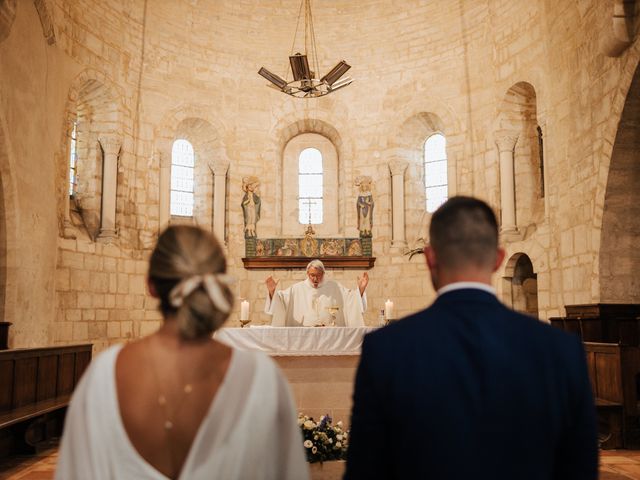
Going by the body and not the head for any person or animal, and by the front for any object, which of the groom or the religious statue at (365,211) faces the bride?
the religious statue

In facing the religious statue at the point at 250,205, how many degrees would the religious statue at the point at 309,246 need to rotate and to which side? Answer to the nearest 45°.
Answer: approximately 90° to its right

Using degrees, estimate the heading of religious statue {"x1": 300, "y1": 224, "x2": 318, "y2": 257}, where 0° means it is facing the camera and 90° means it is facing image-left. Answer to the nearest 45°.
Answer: approximately 0°

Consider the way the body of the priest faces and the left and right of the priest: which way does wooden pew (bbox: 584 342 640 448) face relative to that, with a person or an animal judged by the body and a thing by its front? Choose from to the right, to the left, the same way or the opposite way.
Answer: to the right

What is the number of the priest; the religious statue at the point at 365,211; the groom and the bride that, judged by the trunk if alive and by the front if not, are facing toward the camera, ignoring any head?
2

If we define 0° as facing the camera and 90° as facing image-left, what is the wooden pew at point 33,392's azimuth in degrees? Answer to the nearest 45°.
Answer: approximately 315°

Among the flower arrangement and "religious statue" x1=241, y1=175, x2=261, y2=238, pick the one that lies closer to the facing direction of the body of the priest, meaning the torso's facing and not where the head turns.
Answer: the flower arrangement

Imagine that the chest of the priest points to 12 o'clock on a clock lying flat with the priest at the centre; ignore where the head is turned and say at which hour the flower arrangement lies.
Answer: The flower arrangement is roughly at 12 o'clock from the priest.

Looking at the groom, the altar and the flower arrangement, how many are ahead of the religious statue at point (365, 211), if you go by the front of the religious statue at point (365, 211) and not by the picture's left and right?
3

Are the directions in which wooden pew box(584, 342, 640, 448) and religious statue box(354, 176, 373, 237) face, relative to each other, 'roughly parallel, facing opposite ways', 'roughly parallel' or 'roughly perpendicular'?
roughly perpendicular

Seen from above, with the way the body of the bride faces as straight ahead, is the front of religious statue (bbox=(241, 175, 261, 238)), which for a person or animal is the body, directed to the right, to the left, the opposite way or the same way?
the opposite way

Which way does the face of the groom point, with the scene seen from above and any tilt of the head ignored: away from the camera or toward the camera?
away from the camera
